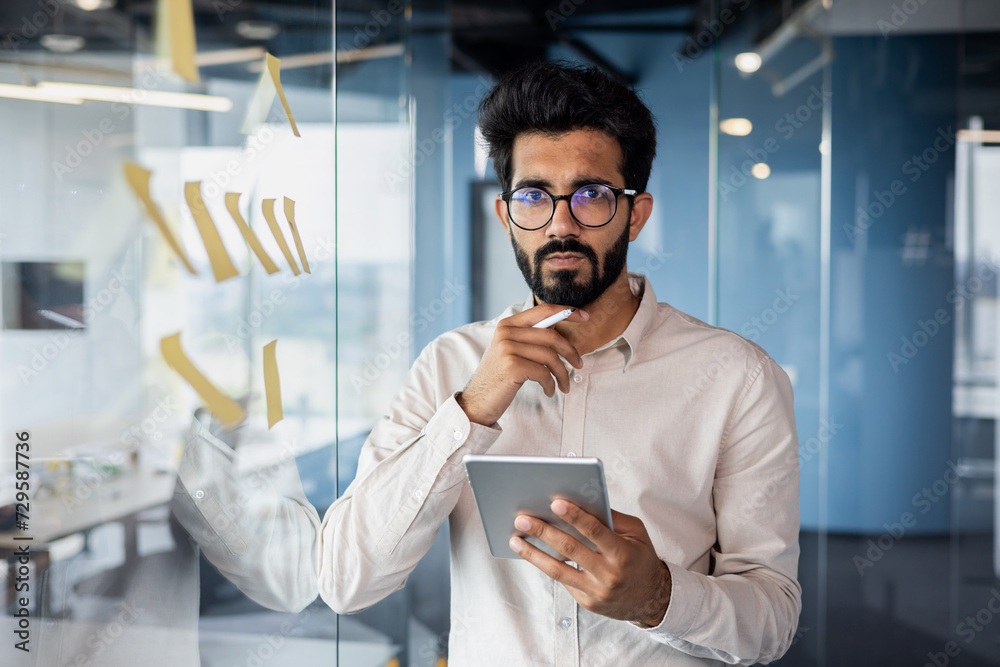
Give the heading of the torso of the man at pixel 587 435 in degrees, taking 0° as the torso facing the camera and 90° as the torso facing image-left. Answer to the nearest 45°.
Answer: approximately 0°

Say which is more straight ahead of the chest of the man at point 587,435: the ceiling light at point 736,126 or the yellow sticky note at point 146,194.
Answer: the yellow sticky note

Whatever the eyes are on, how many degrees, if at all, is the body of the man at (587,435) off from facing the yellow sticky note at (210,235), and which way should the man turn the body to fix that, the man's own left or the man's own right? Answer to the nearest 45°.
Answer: approximately 90° to the man's own right
